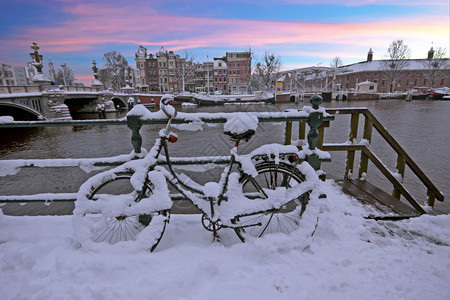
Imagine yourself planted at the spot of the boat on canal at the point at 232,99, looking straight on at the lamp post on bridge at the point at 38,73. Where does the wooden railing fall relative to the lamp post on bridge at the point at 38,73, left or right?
left

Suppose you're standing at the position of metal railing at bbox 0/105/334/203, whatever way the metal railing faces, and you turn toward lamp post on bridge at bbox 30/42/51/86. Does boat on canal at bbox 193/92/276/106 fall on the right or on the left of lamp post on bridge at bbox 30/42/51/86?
right

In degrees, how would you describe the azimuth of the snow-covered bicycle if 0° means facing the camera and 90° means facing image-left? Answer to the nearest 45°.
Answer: approximately 90°

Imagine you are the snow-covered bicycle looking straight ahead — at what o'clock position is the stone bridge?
The stone bridge is roughly at 2 o'clock from the snow-covered bicycle.

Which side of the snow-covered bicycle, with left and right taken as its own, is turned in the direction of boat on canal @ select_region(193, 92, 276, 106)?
right

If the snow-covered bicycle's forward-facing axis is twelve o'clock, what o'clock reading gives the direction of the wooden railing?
The wooden railing is roughly at 5 o'clock from the snow-covered bicycle.
